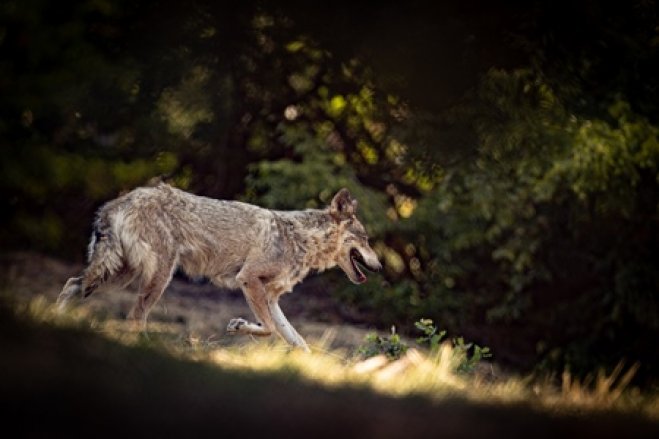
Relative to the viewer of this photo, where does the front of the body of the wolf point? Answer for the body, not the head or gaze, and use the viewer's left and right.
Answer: facing to the right of the viewer
